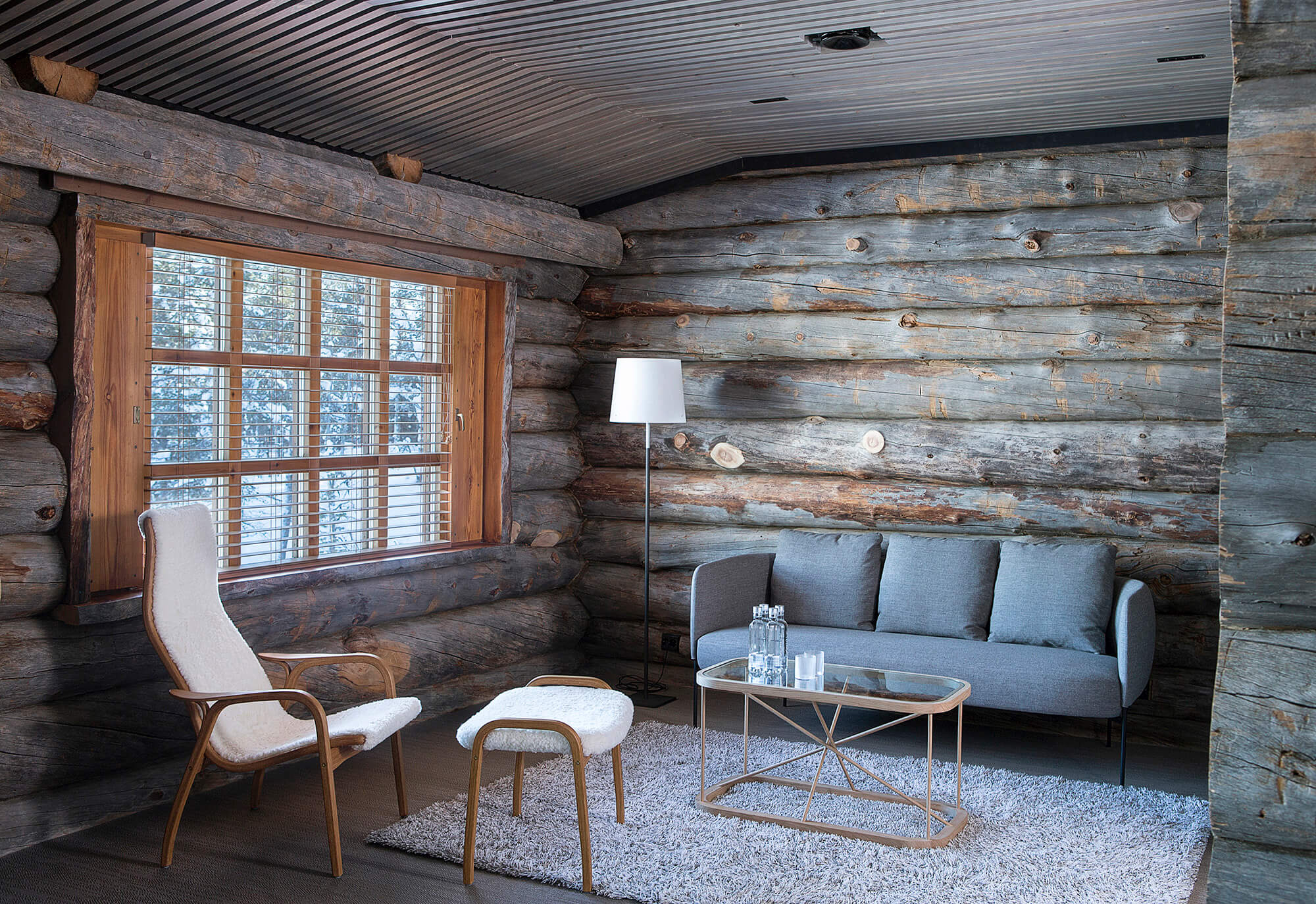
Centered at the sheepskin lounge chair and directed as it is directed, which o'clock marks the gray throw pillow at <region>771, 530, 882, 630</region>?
The gray throw pillow is roughly at 10 o'clock from the sheepskin lounge chair.

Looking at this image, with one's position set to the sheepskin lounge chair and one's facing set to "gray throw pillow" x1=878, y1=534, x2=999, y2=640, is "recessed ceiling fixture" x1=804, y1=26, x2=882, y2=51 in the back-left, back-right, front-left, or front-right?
front-right

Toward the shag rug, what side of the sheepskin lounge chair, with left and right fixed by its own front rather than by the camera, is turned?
front

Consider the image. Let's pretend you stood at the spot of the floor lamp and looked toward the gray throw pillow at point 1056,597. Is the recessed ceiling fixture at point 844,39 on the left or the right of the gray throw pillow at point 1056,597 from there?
right

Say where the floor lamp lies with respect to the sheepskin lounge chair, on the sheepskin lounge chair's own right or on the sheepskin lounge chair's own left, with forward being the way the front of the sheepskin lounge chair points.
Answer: on the sheepskin lounge chair's own left

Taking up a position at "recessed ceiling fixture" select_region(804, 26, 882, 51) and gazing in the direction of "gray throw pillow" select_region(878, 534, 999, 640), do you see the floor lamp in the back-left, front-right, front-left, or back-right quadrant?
front-left

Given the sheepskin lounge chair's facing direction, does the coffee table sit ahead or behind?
ahead

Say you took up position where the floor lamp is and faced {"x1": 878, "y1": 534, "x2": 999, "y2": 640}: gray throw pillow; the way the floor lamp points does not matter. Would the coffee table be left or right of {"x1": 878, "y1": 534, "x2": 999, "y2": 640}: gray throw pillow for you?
right

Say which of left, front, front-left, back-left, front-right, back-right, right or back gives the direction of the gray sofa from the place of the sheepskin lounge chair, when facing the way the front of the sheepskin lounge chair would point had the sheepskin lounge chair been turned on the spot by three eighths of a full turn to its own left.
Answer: right

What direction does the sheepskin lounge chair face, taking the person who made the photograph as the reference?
facing the viewer and to the right of the viewer

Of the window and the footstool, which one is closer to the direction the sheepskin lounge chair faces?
the footstool

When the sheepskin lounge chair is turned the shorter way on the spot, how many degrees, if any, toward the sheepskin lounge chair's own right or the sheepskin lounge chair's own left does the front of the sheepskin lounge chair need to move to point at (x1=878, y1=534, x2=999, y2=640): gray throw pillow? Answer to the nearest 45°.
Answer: approximately 45° to the sheepskin lounge chair's own left

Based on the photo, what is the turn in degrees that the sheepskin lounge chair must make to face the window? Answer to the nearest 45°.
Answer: approximately 135° to its left

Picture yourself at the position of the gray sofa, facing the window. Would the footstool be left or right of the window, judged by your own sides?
left
